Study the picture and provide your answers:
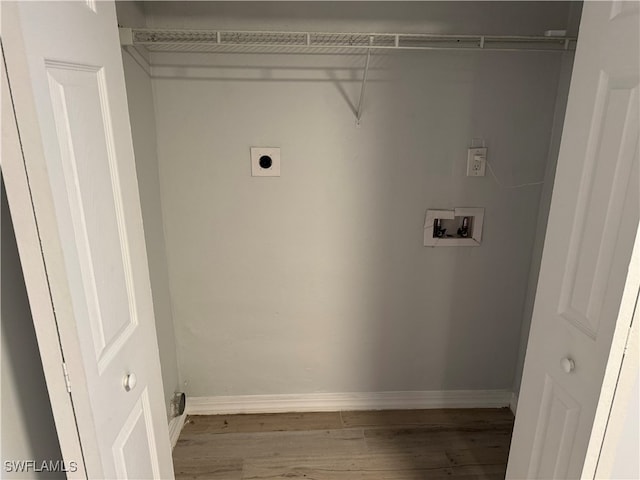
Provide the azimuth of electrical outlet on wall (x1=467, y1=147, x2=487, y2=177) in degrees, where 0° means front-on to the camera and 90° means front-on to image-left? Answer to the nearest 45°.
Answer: approximately 0°

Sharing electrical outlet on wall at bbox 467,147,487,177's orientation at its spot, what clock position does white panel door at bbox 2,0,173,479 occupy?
The white panel door is roughly at 1 o'clock from the electrical outlet on wall.

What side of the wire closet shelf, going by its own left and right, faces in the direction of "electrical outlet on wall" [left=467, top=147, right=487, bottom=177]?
left

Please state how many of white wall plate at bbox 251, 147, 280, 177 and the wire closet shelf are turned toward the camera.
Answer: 2

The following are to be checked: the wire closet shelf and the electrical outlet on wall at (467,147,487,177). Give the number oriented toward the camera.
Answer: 2

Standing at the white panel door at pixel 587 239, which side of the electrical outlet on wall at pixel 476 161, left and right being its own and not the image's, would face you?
front
